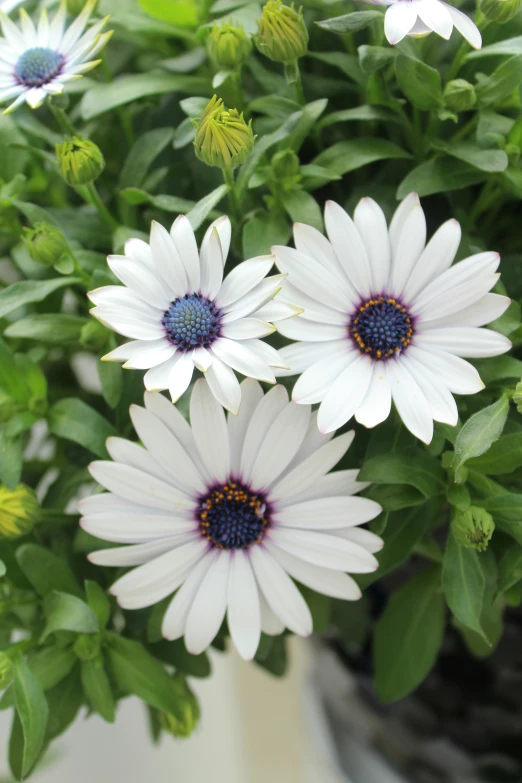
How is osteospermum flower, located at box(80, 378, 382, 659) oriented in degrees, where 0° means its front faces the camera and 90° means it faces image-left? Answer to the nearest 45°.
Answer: approximately 0°

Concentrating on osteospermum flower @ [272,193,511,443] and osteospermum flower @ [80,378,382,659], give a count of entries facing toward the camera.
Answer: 2
